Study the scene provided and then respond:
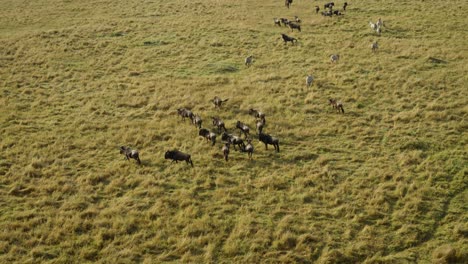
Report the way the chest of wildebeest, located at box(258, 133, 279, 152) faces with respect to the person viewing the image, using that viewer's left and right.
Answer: facing to the left of the viewer

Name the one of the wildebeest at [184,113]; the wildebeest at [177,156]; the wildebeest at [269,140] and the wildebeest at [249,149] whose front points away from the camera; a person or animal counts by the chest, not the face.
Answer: the wildebeest at [249,149]

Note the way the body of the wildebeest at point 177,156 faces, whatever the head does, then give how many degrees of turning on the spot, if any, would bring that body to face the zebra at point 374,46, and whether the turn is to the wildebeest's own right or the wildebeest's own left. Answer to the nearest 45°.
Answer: approximately 135° to the wildebeest's own right

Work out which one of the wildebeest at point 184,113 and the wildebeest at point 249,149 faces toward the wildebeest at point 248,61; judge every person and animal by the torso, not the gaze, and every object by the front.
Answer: the wildebeest at point 249,149

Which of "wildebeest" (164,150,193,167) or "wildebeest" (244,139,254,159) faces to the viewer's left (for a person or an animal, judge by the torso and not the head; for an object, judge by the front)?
"wildebeest" (164,150,193,167)

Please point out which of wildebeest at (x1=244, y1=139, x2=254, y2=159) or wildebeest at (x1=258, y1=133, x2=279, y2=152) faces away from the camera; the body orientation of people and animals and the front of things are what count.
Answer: wildebeest at (x1=244, y1=139, x2=254, y2=159)

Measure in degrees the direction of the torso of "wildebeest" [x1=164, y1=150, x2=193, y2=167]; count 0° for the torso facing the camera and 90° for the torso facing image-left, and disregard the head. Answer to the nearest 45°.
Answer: approximately 90°

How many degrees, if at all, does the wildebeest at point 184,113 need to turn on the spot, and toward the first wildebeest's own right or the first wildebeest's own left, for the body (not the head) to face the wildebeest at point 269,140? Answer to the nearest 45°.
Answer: approximately 135° to the first wildebeest's own left

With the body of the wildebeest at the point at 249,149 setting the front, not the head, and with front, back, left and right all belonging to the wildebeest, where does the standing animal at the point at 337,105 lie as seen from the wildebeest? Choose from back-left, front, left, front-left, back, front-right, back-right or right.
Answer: front-right

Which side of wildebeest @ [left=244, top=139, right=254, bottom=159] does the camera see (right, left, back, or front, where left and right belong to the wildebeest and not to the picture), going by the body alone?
back

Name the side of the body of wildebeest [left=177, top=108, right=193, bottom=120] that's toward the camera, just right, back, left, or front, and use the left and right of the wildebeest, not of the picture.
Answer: left

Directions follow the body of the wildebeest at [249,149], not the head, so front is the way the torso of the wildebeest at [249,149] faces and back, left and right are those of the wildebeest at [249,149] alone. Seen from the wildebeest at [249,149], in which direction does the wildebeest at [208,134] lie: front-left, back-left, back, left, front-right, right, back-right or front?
front-left
